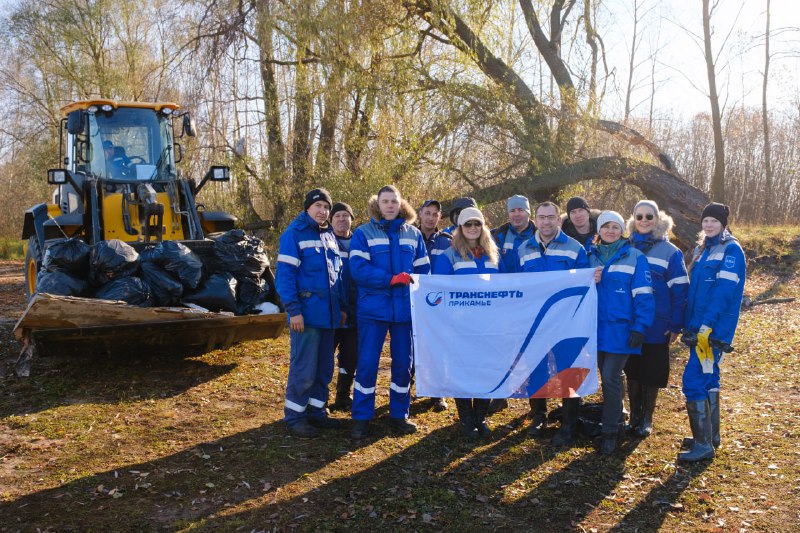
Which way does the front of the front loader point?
toward the camera

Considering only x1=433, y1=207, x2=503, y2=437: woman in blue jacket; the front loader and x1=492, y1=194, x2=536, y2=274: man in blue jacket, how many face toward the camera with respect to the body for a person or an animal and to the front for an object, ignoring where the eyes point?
3

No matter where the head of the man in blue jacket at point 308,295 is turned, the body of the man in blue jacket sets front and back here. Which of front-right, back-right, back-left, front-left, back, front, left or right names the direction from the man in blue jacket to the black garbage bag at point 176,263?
back

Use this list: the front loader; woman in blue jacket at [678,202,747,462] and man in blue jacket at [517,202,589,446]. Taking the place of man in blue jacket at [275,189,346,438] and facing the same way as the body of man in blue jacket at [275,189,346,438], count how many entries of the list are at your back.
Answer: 1

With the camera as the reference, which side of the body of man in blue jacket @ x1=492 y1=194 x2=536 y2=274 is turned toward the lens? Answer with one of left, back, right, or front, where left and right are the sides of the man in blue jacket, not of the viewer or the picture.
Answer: front

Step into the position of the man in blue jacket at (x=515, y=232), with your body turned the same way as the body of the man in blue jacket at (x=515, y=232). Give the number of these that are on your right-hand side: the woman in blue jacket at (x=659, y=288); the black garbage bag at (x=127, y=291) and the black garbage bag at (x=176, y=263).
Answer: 2

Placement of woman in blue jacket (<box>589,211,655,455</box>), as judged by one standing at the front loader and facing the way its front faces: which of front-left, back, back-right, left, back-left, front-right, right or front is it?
front-left

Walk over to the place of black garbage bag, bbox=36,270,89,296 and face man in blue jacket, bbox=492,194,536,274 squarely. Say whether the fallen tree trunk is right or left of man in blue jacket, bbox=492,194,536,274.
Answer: left

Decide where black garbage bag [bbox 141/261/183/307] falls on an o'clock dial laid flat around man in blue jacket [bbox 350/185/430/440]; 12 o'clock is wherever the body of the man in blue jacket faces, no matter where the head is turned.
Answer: The black garbage bag is roughly at 4 o'clock from the man in blue jacket.

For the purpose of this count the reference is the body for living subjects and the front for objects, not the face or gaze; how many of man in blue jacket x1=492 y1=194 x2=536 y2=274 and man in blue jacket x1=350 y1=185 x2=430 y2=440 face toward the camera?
2

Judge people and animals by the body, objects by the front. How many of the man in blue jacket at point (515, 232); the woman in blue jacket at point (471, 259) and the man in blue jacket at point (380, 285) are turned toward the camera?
3

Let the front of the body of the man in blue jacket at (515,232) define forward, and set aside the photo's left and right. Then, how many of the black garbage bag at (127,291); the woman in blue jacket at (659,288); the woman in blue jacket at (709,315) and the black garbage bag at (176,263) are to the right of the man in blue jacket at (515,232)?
2
